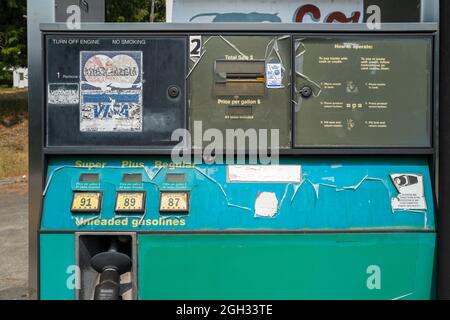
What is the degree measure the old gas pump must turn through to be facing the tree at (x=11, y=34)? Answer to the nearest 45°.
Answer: approximately 135° to its right

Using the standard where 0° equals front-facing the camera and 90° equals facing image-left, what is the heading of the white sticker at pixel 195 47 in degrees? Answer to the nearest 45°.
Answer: approximately 0°

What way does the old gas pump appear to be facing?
toward the camera

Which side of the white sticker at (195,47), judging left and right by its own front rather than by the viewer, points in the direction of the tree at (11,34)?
back

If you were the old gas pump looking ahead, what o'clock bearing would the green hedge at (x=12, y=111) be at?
The green hedge is roughly at 5 o'clock from the old gas pump.

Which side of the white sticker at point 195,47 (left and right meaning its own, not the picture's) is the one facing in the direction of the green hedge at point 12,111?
back
